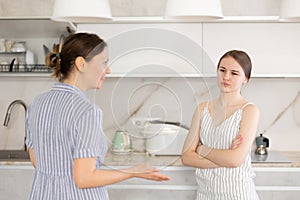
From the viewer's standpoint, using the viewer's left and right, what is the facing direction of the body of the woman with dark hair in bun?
facing away from the viewer and to the right of the viewer

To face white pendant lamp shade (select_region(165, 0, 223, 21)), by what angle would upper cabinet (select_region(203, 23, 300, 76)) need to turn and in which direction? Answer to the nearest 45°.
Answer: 0° — it already faces it

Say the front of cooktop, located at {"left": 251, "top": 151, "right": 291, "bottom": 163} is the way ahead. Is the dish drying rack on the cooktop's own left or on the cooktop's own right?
on the cooktop's own right

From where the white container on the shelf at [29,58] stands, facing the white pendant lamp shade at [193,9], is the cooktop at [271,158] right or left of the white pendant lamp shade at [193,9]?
left

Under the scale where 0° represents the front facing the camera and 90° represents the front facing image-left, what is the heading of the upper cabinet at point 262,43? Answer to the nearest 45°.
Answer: approximately 0°

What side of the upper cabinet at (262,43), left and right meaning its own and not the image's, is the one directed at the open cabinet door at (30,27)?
right

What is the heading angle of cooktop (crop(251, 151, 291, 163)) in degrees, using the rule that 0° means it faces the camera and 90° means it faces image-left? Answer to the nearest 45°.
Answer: approximately 0°

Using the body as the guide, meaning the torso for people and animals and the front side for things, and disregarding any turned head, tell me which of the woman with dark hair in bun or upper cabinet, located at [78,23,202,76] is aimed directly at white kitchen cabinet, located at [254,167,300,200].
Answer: the woman with dark hair in bun

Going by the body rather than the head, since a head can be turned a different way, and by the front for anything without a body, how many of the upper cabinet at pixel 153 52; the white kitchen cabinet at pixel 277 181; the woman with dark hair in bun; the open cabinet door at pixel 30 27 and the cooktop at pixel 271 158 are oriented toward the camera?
4

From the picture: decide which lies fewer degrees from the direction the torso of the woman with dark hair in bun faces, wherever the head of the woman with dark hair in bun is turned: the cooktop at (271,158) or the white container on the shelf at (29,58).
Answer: the cooktop

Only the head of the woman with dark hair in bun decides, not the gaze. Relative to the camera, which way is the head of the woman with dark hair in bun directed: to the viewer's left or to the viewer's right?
to the viewer's right

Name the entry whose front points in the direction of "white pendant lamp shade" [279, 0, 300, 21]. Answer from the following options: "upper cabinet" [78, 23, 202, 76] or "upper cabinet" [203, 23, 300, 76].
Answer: "upper cabinet" [203, 23, 300, 76]

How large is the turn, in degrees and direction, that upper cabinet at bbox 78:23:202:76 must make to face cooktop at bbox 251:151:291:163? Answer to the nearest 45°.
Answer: approximately 135° to its left
